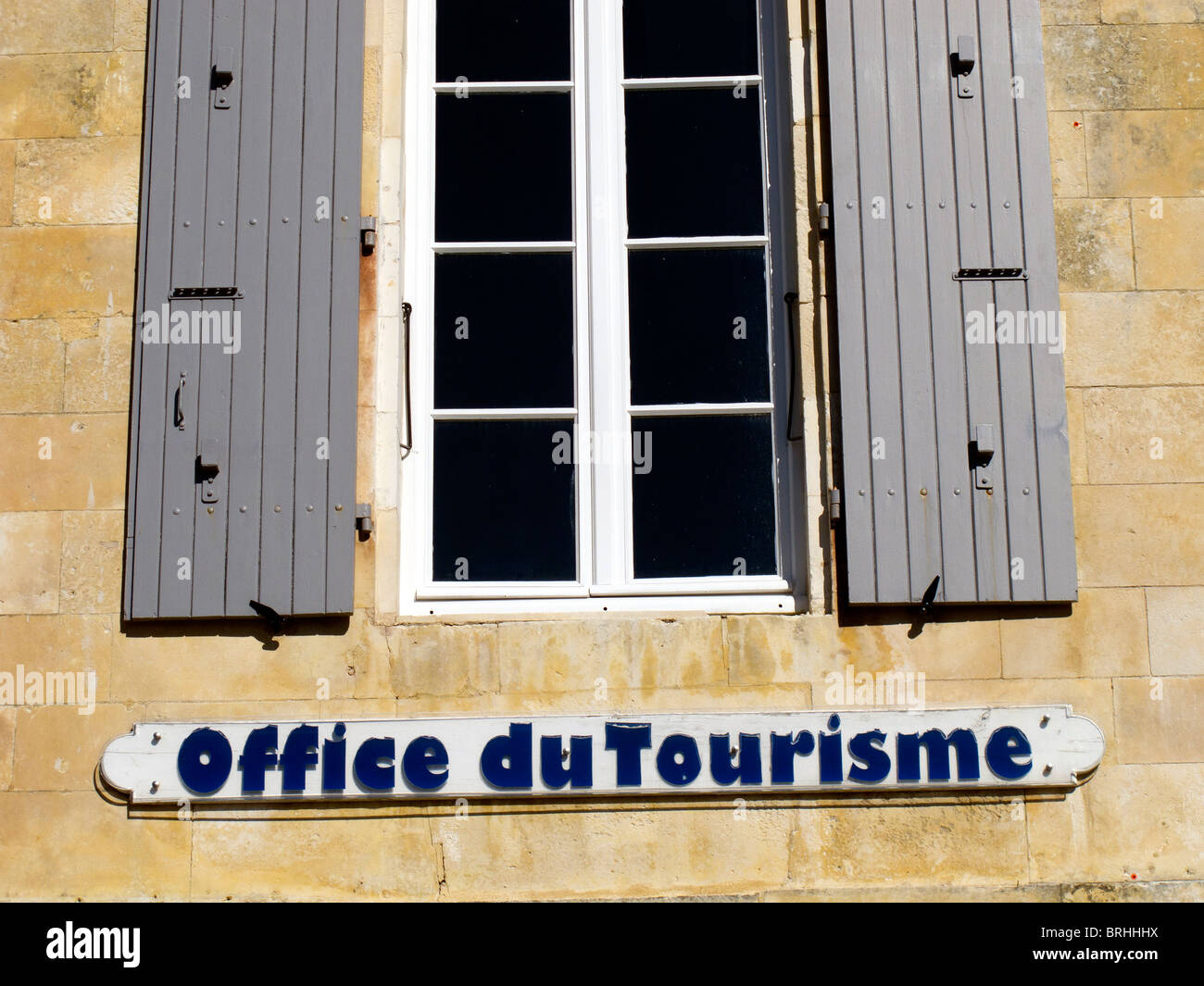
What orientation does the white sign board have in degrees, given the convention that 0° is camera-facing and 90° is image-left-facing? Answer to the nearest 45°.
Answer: approximately 0°
